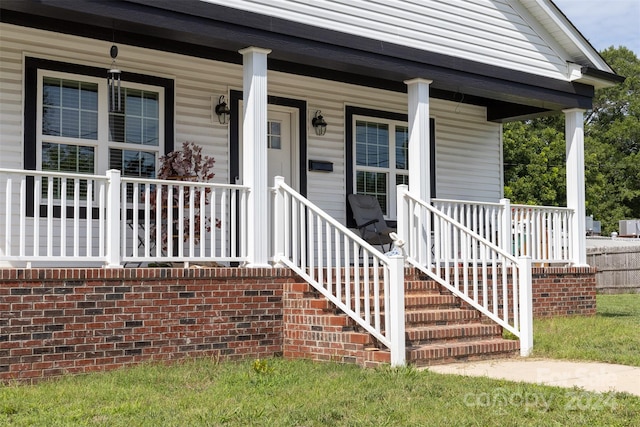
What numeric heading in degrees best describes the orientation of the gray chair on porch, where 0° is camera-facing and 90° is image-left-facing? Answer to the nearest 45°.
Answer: approximately 315°

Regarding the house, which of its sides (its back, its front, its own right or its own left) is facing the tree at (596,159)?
left

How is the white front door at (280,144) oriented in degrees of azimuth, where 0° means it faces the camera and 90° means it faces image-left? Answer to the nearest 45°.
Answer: approximately 315°

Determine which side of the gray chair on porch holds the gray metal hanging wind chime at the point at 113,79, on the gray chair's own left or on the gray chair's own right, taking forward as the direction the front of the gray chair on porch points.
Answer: on the gray chair's own right

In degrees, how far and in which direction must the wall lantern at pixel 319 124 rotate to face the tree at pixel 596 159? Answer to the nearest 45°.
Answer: approximately 90° to its left

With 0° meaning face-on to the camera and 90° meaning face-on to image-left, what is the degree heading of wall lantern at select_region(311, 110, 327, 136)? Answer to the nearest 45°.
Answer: approximately 315°

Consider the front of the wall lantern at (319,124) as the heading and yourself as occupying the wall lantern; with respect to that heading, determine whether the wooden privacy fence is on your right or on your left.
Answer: on your left
